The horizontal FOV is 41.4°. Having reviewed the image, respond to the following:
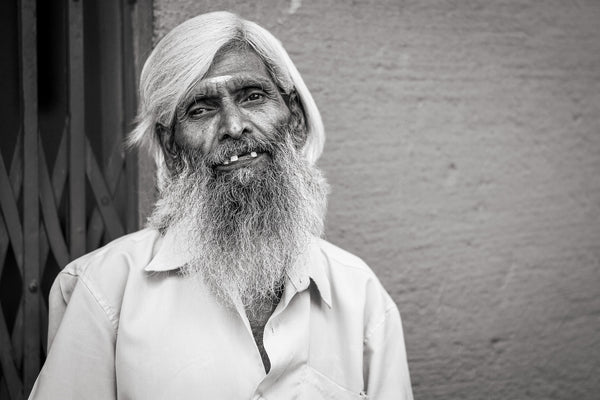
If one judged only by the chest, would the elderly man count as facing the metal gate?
no

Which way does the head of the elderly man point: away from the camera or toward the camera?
toward the camera

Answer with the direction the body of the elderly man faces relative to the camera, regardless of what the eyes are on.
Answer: toward the camera
